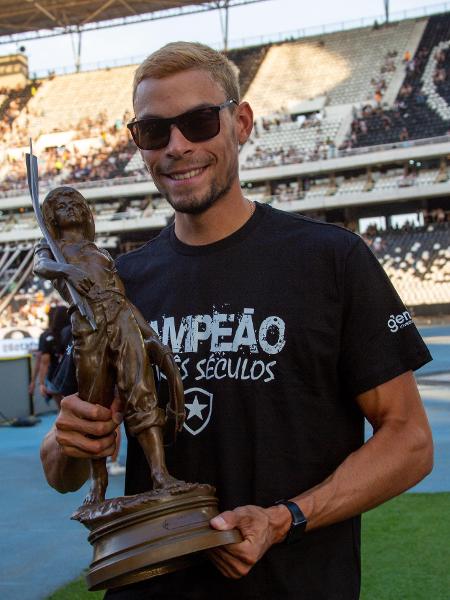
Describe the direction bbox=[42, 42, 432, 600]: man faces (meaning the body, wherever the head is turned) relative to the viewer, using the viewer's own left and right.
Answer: facing the viewer and to the left of the viewer
